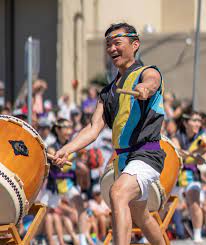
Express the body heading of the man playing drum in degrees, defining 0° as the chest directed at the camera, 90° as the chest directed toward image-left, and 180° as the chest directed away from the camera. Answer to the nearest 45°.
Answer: approximately 45°

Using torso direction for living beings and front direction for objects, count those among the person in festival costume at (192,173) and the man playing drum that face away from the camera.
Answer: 0

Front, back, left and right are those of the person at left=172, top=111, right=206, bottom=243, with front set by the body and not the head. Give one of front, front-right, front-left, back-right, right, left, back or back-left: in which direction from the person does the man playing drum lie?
front-right

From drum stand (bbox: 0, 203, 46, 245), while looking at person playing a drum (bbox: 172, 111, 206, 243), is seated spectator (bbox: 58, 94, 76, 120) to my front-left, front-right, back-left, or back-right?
front-left

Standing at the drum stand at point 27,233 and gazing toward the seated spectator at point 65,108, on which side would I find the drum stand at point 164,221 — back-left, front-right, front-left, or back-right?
front-right
